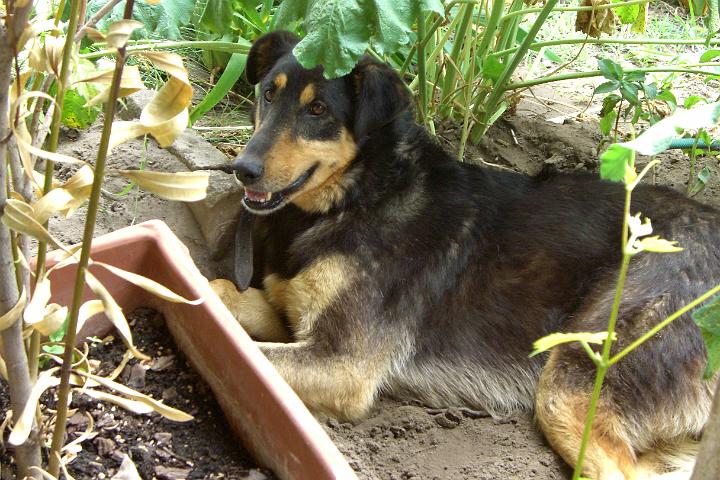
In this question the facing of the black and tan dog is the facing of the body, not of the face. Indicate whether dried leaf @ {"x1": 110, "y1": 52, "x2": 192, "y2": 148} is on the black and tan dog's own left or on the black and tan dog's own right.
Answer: on the black and tan dog's own left

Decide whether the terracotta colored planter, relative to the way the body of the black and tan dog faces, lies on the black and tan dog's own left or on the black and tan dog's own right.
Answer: on the black and tan dog's own left

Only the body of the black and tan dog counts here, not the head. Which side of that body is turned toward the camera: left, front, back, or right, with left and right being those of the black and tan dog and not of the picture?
left

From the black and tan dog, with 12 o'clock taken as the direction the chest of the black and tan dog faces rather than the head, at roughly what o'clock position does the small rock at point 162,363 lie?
The small rock is roughly at 10 o'clock from the black and tan dog.

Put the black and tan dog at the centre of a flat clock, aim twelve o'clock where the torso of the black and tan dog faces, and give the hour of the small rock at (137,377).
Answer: The small rock is roughly at 10 o'clock from the black and tan dog.

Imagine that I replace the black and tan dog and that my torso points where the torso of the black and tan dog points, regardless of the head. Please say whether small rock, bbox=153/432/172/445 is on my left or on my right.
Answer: on my left

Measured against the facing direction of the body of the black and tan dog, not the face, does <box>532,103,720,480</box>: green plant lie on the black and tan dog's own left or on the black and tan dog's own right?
on the black and tan dog's own left
